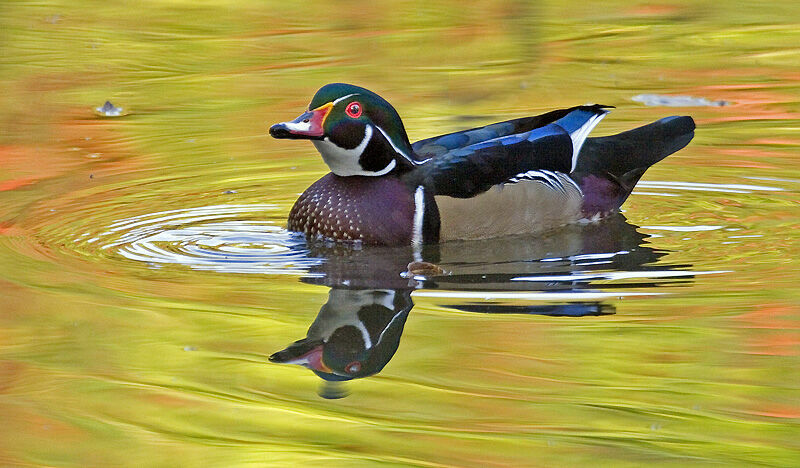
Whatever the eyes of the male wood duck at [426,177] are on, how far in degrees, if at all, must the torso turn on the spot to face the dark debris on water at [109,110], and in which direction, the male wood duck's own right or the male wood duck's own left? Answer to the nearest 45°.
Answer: approximately 45° to the male wood duck's own right

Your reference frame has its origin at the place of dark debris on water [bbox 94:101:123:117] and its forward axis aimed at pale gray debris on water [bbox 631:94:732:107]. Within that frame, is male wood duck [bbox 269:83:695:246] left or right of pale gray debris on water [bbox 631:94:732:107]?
right

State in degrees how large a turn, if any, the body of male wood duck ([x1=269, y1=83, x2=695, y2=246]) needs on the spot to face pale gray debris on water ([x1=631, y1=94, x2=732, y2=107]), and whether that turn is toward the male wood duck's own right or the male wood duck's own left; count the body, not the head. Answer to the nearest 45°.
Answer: approximately 135° to the male wood duck's own right

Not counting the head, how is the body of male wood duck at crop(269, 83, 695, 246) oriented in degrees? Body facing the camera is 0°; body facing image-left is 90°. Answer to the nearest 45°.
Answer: approximately 90°
